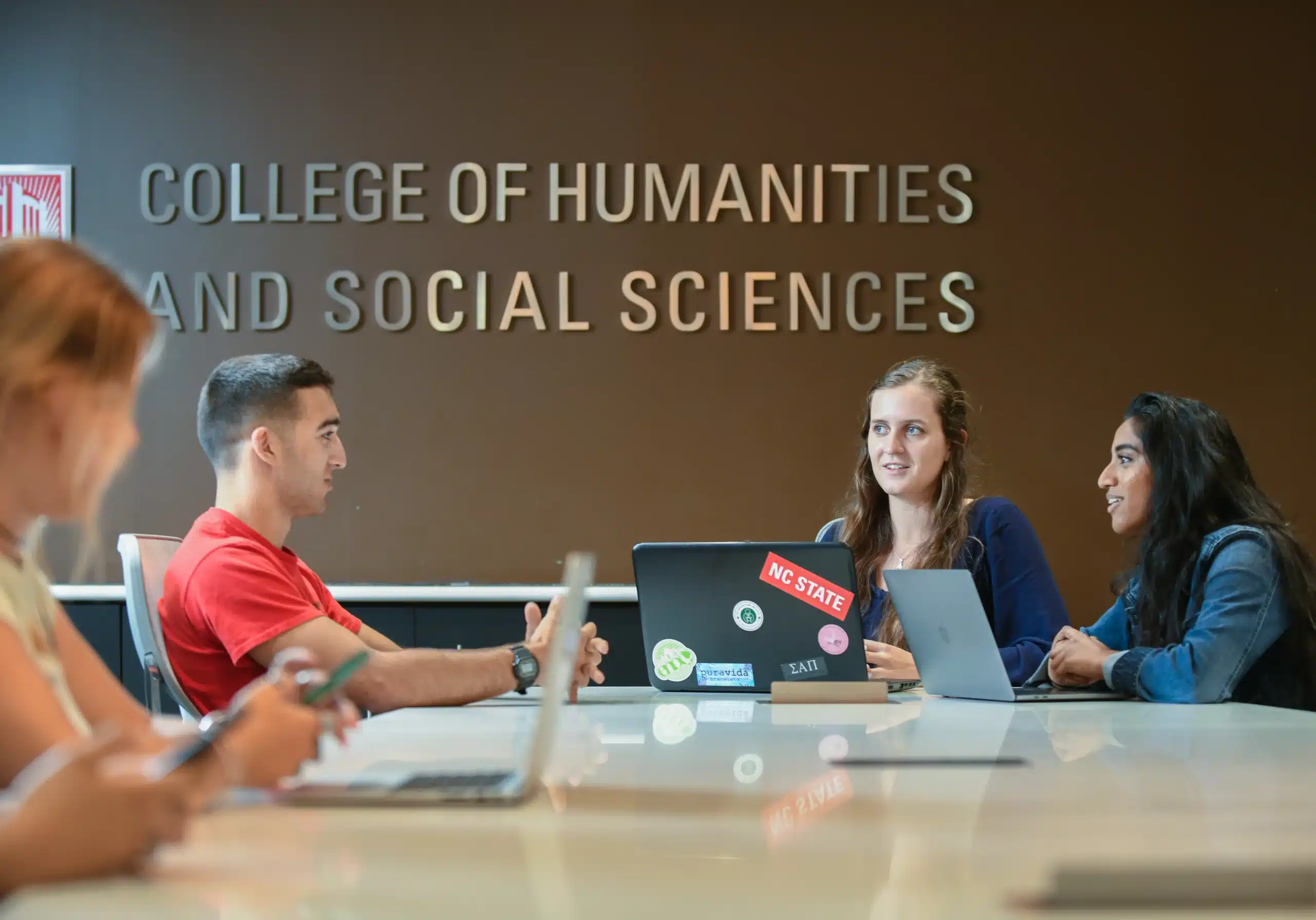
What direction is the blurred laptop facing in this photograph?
to the viewer's left

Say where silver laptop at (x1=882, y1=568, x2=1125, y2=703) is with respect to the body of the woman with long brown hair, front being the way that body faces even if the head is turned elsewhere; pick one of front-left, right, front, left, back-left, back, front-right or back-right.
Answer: front-left

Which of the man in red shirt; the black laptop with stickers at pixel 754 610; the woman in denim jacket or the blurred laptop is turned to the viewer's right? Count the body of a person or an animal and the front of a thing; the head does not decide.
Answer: the man in red shirt

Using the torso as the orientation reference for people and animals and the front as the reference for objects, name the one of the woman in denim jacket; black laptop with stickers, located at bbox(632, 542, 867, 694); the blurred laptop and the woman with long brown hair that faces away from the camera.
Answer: the black laptop with stickers

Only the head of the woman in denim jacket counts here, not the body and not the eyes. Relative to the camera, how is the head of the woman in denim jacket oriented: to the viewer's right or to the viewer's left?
to the viewer's left

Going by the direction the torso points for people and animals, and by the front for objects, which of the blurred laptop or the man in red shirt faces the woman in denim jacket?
the man in red shirt

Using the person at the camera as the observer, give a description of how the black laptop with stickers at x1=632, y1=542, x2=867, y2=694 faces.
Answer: facing away from the viewer

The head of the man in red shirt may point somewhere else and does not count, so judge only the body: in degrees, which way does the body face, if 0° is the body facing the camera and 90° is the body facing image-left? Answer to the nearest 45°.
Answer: approximately 270°

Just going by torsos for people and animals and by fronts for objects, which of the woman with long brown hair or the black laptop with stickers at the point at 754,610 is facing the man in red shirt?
the woman with long brown hair

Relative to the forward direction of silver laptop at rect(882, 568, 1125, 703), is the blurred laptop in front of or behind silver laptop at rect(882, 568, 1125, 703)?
behind

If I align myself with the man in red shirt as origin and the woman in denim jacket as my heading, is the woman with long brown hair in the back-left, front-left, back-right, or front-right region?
front-left

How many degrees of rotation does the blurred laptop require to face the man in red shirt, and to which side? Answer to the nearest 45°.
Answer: approximately 90° to its right

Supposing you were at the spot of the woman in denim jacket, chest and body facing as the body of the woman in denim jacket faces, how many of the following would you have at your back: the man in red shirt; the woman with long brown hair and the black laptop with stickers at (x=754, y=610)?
0

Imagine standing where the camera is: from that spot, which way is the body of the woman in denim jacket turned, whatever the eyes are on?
to the viewer's left

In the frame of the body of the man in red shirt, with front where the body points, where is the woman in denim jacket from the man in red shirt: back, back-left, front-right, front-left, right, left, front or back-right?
front
